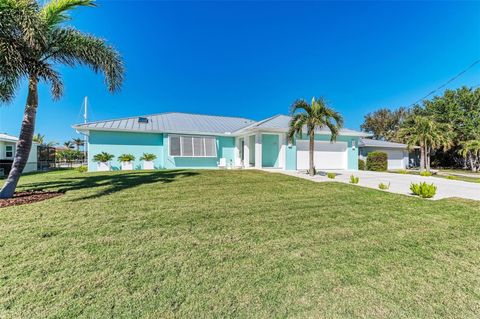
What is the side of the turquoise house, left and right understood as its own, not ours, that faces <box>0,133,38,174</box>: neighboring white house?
right

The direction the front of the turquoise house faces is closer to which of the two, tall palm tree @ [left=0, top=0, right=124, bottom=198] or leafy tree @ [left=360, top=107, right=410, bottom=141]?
the tall palm tree

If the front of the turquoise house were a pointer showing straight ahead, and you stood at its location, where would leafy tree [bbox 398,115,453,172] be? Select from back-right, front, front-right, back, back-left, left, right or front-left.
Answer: left

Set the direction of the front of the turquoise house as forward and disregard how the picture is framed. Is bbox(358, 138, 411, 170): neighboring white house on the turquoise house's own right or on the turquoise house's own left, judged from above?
on the turquoise house's own left

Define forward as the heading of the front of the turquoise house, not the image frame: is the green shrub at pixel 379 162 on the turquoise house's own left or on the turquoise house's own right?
on the turquoise house's own left

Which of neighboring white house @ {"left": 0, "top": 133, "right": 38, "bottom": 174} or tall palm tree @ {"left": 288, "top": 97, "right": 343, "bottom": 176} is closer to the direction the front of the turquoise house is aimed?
the tall palm tree

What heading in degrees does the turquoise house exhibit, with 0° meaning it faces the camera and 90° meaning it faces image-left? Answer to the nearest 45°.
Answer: approximately 0°

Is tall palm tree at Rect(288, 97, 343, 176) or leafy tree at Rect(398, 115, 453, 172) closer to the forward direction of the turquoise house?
the tall palm tree

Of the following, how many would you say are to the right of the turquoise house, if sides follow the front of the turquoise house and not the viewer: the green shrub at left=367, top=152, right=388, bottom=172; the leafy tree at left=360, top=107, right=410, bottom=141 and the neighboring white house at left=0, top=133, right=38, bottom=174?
1

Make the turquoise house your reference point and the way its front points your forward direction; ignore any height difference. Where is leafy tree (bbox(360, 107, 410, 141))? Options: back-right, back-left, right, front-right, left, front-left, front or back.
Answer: back-left
